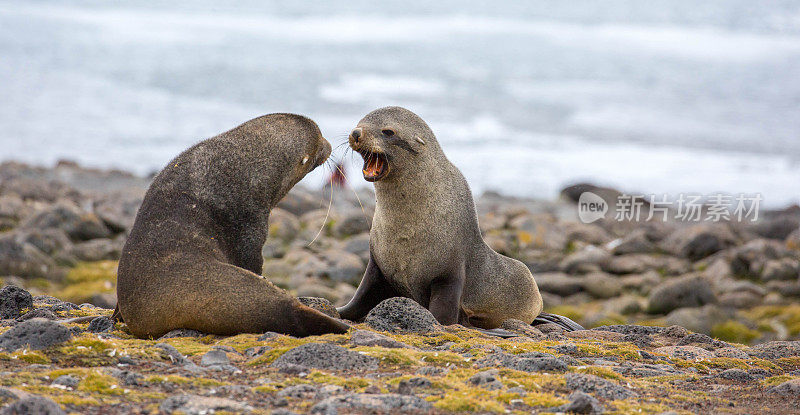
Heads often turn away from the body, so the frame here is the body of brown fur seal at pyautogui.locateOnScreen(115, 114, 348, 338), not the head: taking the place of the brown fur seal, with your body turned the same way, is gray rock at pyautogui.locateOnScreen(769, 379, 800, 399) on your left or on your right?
on your right

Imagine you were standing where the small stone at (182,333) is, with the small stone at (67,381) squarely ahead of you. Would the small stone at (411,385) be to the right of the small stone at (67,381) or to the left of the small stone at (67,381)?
left

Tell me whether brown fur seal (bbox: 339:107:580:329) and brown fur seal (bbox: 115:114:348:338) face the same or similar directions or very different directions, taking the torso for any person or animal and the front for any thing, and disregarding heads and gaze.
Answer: very different directions

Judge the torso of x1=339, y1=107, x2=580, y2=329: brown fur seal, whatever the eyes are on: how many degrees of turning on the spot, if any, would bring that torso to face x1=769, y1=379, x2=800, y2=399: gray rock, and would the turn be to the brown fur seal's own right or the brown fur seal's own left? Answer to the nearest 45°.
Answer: approximately 90° to the brown fur seal's own left

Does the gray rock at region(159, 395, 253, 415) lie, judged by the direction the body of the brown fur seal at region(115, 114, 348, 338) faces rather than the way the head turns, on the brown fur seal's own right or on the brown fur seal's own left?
on the brown fur seal's own right

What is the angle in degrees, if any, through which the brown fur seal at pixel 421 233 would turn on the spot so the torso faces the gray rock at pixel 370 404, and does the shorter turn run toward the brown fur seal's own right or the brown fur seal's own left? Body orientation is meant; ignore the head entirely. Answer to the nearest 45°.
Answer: approximately 45° to the brown fur seal's own left

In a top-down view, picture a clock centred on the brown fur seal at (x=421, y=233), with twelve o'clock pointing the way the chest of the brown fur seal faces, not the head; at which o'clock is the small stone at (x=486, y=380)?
The small stone is roughly at 10 o'clock from the brown fur seal.

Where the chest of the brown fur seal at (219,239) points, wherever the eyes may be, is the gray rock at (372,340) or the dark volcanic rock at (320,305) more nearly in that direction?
the dark volcanic rock

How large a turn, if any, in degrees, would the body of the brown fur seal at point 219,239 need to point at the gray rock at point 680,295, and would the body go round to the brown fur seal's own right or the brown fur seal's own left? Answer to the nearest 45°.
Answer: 0° — it already faces it

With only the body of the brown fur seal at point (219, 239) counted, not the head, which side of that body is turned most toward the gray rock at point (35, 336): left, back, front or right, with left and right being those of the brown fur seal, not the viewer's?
back

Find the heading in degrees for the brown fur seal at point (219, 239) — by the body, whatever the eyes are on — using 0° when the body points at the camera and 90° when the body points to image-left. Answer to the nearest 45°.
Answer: approximately 225°

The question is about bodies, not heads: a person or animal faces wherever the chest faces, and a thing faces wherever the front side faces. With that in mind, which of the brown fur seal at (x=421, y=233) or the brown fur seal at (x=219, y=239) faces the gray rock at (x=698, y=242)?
the brown fur seal at (x=219, y=239)

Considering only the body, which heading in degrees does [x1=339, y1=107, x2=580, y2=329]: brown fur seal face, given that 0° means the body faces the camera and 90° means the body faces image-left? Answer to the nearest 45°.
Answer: approximately 45°
